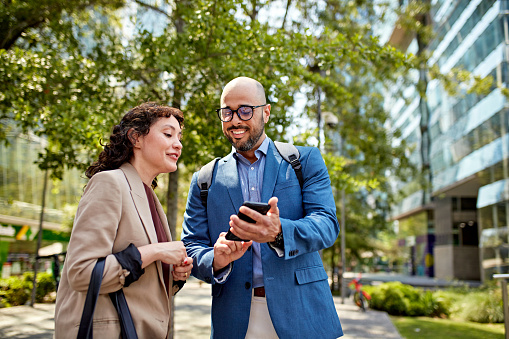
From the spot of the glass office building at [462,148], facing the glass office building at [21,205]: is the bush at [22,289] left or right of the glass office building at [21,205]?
left

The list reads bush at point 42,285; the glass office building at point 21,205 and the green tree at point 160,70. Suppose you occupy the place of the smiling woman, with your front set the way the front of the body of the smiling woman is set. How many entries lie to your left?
3

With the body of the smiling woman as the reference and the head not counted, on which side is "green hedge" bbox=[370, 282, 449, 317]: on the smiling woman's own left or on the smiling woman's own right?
on the smiling woman's own left

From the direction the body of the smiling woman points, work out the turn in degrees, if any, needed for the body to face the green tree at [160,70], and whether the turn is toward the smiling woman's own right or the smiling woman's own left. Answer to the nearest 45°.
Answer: approximately 90° to the smiling woman's own left

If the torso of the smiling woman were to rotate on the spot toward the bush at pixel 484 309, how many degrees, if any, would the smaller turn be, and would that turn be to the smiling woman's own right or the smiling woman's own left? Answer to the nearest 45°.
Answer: approximately 45° to the smiling woman's own left

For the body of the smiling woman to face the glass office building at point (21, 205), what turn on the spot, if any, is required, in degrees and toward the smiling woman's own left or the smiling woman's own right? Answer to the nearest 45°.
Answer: approximately 90° to the smiling woman's own left

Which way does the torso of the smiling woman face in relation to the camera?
to the viewer's right

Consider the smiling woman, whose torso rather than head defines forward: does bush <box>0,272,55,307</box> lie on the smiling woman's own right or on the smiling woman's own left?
on the smiling woman's own left
